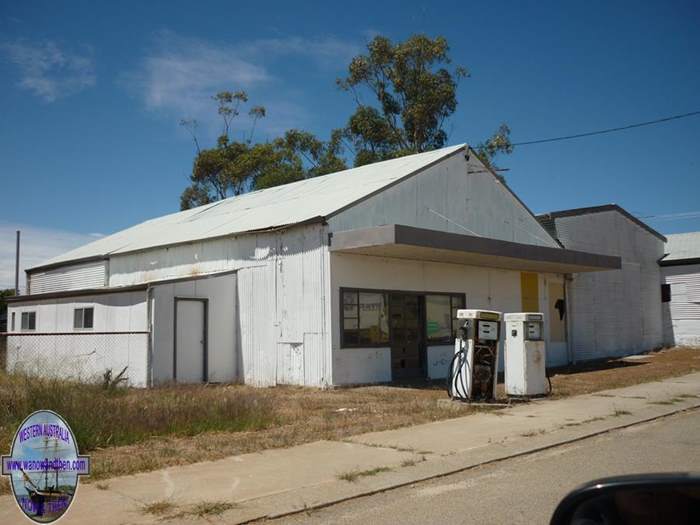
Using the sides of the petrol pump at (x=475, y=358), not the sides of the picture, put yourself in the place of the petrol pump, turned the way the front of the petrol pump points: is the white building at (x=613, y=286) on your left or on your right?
on your left

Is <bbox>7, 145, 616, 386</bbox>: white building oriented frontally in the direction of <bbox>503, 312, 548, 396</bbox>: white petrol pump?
yes

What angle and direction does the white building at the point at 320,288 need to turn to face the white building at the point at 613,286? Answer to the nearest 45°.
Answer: approximately 90° to its left

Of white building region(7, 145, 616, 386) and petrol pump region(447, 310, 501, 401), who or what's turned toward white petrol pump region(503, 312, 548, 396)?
the white building

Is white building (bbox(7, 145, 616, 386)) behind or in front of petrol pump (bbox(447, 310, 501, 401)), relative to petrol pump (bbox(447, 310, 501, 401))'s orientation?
behind

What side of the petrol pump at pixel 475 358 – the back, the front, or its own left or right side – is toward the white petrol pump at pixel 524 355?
left

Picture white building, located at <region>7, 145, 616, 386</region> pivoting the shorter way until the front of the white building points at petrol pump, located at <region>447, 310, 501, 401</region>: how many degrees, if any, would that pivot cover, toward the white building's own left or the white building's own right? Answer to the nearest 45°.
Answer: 0° — it already faces it

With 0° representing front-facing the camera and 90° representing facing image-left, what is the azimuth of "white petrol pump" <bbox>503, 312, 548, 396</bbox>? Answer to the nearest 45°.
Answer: approximately 315°

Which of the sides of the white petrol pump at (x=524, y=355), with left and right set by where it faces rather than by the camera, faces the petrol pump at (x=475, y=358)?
right
